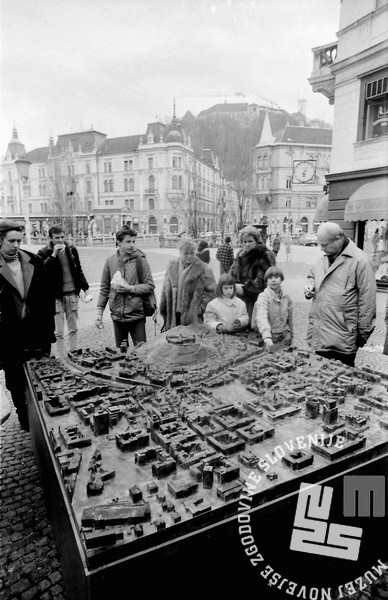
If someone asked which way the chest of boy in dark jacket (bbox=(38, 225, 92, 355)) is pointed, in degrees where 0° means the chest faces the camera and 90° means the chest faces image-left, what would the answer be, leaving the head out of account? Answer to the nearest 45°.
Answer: approximately 0°

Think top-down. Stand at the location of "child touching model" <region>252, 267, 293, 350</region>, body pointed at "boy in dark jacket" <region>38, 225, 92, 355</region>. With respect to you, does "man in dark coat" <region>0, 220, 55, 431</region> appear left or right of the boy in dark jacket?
left

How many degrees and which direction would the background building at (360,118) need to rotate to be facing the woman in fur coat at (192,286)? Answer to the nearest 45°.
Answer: approximately 45° to its left

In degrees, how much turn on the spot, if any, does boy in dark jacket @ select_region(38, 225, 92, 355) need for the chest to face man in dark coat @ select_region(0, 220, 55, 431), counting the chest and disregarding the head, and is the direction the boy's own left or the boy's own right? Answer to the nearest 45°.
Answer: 0° — they already face them

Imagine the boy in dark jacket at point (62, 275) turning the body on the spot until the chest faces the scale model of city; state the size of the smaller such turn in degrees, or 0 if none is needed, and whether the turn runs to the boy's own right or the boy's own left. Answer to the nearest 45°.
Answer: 0° — they already face it

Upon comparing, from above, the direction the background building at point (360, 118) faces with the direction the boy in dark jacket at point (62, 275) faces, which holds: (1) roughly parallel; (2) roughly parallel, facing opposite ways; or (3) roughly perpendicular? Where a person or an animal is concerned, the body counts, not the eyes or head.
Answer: roughly perpendicular

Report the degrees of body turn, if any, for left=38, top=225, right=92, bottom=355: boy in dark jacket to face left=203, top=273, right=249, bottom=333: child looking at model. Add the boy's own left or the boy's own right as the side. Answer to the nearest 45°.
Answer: approximately 45° to the boy's own left

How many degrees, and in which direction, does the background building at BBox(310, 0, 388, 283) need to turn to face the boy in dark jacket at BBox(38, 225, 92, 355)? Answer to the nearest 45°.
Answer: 0° — it already faces them
